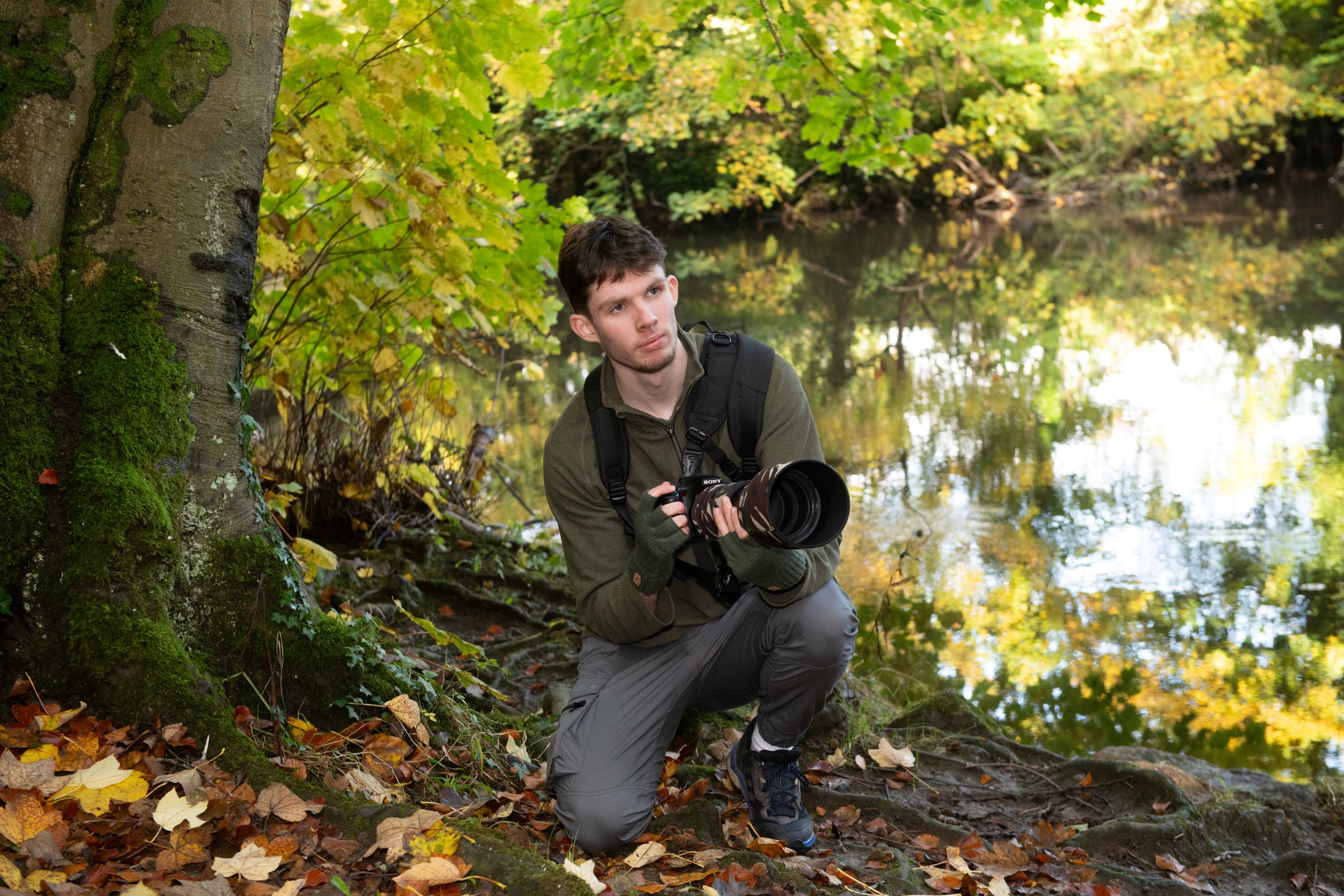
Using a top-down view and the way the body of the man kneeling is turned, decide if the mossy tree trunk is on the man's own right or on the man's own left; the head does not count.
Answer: on the man's own right

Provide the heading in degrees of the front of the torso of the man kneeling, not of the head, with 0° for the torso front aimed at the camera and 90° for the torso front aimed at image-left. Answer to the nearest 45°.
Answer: approximately 0°

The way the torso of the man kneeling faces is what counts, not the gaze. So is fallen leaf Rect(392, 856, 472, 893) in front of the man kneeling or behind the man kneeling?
in front

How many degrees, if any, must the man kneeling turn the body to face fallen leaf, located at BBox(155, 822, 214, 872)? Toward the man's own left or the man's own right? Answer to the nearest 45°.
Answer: approximately 45° to the man's own right

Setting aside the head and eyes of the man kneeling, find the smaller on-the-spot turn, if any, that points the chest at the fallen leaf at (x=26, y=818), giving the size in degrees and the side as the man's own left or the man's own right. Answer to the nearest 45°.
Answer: approximately 45° to the man's own right

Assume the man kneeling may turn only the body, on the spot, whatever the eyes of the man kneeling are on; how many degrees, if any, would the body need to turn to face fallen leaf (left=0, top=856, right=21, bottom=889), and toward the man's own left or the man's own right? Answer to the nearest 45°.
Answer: approximately 45° to the man's own right

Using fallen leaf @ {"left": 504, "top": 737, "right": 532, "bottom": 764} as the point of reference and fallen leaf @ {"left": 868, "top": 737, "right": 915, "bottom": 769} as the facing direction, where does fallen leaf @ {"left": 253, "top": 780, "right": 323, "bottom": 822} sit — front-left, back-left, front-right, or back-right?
back-right

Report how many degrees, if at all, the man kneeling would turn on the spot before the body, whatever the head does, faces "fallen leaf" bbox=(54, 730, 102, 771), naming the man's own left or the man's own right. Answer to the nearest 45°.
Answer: approximately 45° to the man's own right
